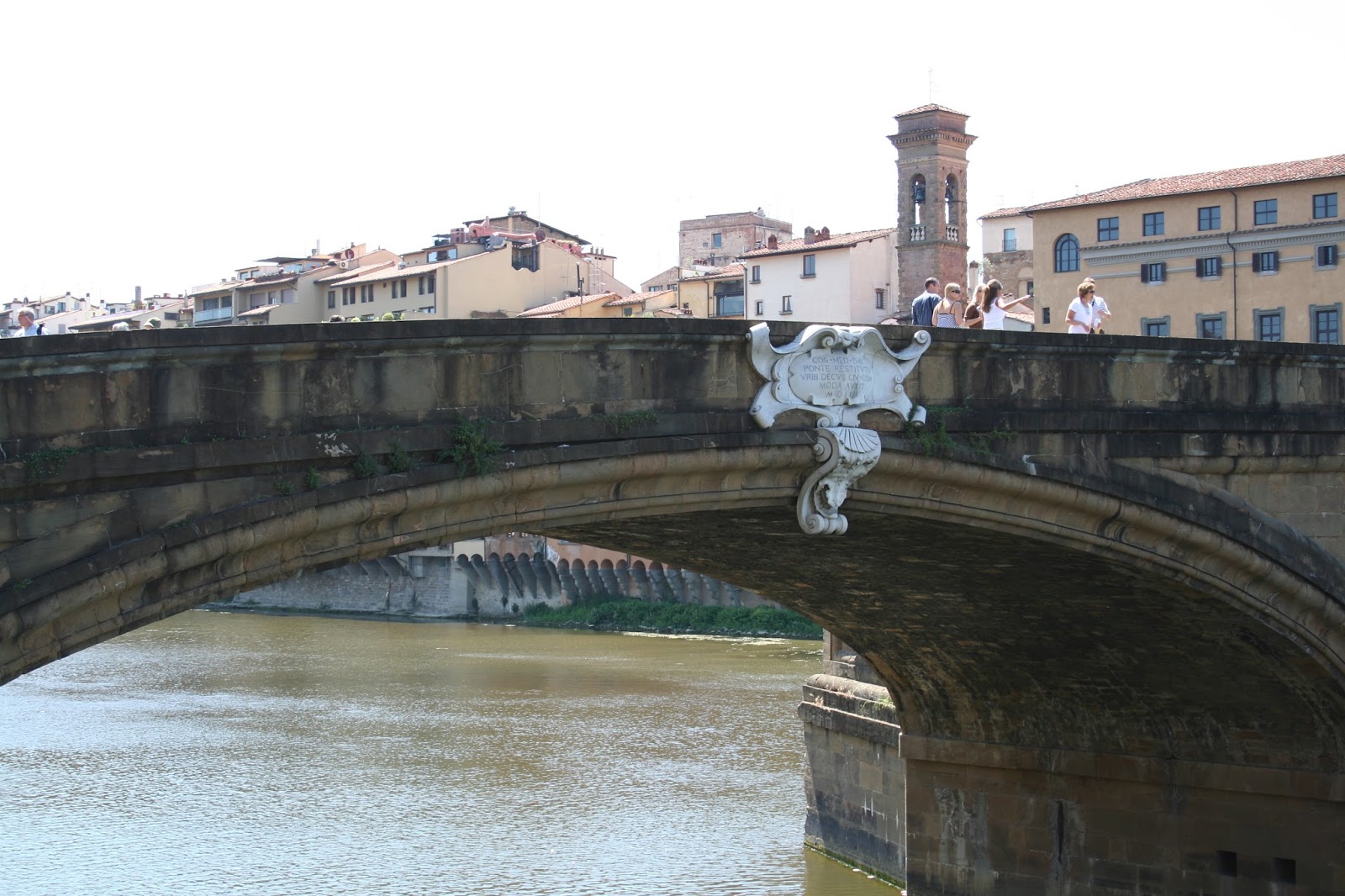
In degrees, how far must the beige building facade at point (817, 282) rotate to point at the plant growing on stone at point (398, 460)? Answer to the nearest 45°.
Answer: approximately 45° to its left

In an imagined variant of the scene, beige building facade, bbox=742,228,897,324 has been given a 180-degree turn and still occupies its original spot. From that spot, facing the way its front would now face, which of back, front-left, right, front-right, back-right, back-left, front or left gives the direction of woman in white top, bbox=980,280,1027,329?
back-right

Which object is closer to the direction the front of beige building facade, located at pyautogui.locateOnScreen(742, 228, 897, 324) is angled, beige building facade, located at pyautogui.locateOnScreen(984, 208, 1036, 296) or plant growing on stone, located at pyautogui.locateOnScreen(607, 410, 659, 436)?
the plant growing on stone

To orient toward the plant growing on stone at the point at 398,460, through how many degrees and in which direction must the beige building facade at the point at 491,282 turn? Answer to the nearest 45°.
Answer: approximately 45° to its left

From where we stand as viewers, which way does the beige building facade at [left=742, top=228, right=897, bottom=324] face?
facing the viewer and to the left of the viewer

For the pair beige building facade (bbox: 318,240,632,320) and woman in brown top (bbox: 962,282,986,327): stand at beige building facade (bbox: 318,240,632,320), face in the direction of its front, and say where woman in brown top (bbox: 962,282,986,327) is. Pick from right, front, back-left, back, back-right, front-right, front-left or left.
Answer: front-left

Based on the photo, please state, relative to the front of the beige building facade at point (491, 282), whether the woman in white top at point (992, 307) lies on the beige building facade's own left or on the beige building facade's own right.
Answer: on the beige building facade's own left

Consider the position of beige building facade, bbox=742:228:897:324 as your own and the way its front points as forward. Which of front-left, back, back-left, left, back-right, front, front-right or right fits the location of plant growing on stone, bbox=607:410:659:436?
front-left

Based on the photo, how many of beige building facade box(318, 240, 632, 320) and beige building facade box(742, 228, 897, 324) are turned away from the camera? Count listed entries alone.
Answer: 0

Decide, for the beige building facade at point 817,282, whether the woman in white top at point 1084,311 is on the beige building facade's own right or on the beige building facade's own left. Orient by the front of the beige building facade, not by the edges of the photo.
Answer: on the beige building facade's own left
